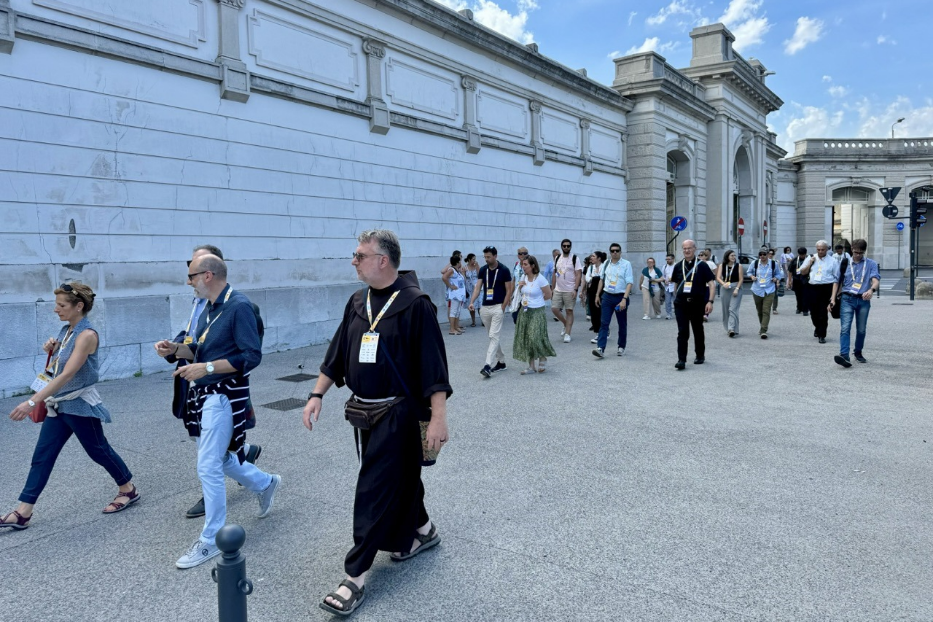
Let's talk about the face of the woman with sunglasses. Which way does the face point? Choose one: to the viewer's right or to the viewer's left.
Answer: to the viewer's left

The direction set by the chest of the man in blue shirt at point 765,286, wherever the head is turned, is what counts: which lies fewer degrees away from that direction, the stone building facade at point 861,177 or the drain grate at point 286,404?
the drain grate

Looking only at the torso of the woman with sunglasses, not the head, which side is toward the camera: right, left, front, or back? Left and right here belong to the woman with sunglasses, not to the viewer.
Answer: left

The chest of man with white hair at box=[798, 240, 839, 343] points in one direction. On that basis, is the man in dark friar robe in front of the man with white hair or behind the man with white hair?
in front

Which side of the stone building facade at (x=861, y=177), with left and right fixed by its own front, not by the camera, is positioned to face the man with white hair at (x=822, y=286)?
front

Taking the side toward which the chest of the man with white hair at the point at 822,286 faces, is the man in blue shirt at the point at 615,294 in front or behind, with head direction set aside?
in front

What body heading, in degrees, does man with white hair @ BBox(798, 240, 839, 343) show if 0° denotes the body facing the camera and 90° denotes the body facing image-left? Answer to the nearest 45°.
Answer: approximately 0°

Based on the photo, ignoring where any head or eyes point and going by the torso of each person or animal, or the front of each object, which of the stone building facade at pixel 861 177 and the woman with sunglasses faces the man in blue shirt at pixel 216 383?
the stone building facade

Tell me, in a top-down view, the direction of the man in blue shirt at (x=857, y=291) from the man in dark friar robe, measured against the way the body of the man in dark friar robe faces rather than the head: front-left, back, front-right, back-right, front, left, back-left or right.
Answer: back

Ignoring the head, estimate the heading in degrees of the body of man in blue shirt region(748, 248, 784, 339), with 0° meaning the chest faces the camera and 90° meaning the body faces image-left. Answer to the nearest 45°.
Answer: approximately 0°
